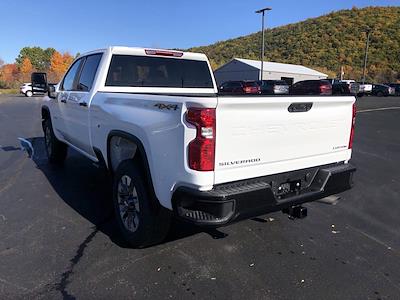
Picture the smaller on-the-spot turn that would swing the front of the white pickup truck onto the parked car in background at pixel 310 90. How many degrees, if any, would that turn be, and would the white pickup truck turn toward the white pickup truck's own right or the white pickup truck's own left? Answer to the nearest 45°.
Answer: approximately 90° to the white pickup truck's own right

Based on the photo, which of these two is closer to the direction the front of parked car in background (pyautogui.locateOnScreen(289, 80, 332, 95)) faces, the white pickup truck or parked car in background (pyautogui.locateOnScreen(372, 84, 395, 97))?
the parked car in background

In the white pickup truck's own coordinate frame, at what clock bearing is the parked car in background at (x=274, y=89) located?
The parked car in background is roughly at 2 o'clock from the white pickup truck.

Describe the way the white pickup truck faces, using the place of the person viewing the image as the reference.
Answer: facing away from the viewer and to the left of the viewer

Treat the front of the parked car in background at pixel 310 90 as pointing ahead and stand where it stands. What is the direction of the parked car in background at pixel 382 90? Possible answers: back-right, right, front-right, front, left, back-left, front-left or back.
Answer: front-right

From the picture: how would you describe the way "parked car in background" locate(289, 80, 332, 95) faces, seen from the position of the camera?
facing away from the viewer and to the left of the viewer

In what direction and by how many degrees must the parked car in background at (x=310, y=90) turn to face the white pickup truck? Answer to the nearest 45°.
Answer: approximately 135° to its left

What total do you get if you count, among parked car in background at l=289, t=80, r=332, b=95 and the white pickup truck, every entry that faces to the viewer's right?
0

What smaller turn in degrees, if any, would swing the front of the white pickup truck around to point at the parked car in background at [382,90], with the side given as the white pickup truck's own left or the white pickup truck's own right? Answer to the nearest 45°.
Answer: approximately 90° to the white pickup truck's own right
